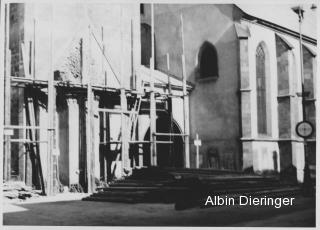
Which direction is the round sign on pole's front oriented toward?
toward the camera

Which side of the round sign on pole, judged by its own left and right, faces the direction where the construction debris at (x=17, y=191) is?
right

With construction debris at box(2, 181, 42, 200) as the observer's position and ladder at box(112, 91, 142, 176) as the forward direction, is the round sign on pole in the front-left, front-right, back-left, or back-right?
front-right

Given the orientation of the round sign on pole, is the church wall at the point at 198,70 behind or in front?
behind

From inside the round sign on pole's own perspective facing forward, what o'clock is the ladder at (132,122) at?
The ladder is roughly at 4 o'clock from the round sign on pole.

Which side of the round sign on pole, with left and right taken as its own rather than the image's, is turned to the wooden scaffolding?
right

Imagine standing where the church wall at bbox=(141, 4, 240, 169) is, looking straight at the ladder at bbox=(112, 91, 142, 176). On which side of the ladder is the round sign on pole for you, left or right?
left

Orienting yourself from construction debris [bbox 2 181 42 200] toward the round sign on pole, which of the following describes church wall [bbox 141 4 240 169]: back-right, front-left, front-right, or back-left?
front-left

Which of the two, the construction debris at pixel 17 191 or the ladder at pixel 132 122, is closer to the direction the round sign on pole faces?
the construction debris

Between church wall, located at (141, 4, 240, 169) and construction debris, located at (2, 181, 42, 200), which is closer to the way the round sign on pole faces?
the construction debris
